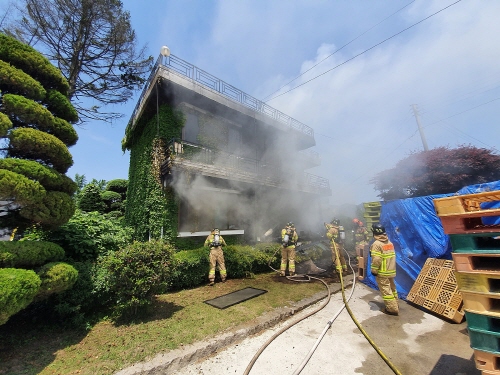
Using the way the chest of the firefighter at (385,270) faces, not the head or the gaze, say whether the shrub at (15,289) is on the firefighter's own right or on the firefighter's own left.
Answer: on the firefighter's own left

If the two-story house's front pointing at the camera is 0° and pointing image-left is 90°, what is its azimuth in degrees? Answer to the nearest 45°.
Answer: approximately 315°

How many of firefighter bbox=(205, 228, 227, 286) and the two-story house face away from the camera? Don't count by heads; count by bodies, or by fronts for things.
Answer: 1

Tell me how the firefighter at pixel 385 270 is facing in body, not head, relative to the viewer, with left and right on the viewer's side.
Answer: facing away from the viewer and to the left of the viewer

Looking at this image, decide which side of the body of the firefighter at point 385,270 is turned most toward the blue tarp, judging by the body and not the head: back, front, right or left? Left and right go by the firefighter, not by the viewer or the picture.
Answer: right

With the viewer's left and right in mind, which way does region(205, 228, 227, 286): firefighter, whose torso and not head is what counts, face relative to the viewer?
facing away from the viewer

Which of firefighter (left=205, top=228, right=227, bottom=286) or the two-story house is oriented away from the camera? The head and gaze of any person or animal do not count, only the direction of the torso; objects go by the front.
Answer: the firefighter

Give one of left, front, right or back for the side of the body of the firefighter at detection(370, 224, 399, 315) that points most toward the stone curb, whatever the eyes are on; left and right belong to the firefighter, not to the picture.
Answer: left
